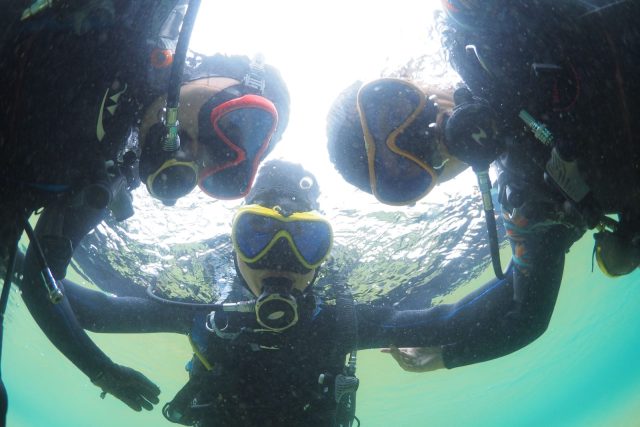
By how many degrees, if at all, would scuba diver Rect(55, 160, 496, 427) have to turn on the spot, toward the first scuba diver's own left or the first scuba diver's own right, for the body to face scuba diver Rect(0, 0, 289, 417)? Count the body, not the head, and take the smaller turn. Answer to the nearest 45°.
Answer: approximately 45° to the first scuba diver's own right

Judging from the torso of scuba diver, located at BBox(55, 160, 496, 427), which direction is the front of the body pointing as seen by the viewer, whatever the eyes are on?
toward the camera
